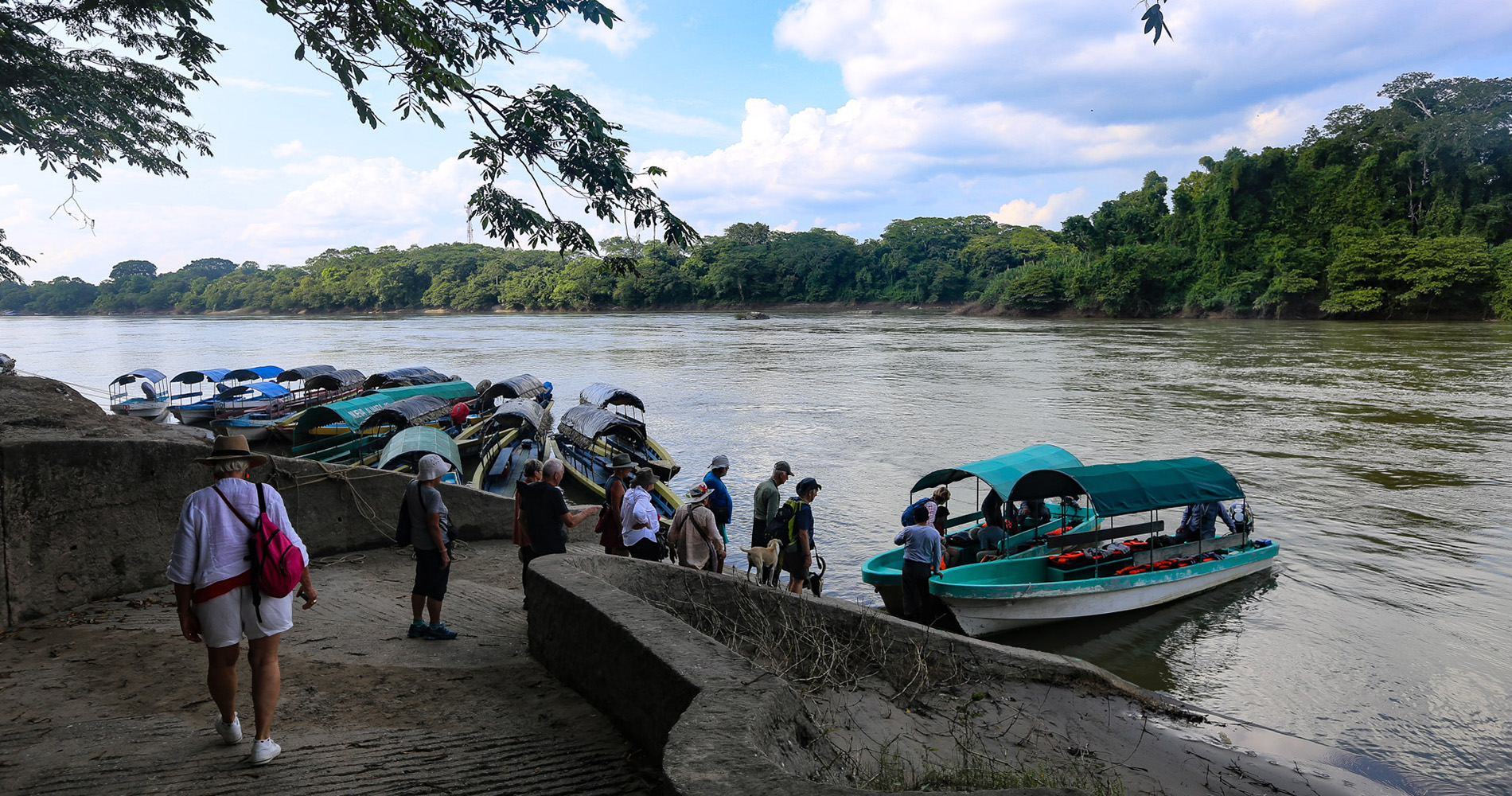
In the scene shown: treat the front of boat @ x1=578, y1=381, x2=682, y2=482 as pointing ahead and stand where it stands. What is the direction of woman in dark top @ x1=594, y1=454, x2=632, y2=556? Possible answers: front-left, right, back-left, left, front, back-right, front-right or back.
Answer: front-right

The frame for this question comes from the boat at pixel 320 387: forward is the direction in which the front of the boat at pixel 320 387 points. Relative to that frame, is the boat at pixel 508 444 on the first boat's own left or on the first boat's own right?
on the first boat's own left

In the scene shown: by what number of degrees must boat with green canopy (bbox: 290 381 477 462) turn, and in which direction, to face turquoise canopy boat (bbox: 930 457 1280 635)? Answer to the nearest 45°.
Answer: approximately 90° to its left

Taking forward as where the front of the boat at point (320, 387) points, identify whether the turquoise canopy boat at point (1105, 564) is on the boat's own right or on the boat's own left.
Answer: on the boat's own left

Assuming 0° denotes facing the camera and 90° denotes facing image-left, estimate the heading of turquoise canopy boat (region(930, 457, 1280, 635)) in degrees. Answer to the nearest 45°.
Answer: approximately 45°

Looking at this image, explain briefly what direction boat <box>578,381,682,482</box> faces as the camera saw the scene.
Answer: facing the viewer and to the right of the viewer

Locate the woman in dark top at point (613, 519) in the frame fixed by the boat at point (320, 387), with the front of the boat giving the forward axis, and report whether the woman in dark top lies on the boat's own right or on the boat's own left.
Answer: on the boat's own left

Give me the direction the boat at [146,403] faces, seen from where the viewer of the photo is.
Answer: facing the viewer and to the left of the viewer

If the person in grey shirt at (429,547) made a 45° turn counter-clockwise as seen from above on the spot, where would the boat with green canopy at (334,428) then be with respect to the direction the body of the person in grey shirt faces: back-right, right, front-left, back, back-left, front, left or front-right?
front-left

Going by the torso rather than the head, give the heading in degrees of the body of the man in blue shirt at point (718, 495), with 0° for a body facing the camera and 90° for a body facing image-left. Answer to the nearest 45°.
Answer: approximately 270°

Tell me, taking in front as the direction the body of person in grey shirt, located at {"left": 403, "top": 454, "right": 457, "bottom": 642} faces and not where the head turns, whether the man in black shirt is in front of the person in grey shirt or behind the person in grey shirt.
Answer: in front
